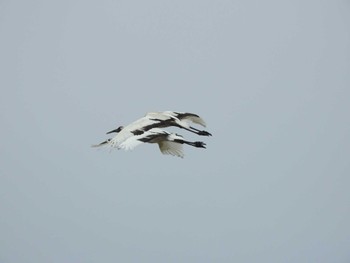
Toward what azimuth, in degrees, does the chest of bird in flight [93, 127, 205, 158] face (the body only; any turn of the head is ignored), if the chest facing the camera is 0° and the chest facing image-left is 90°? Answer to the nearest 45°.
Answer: approximately 90°

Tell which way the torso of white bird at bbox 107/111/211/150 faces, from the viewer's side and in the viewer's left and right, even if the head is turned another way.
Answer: facing to the left of the viewer

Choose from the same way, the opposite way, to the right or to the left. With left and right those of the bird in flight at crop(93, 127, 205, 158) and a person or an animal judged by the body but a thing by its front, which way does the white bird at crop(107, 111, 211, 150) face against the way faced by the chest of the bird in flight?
the same way
